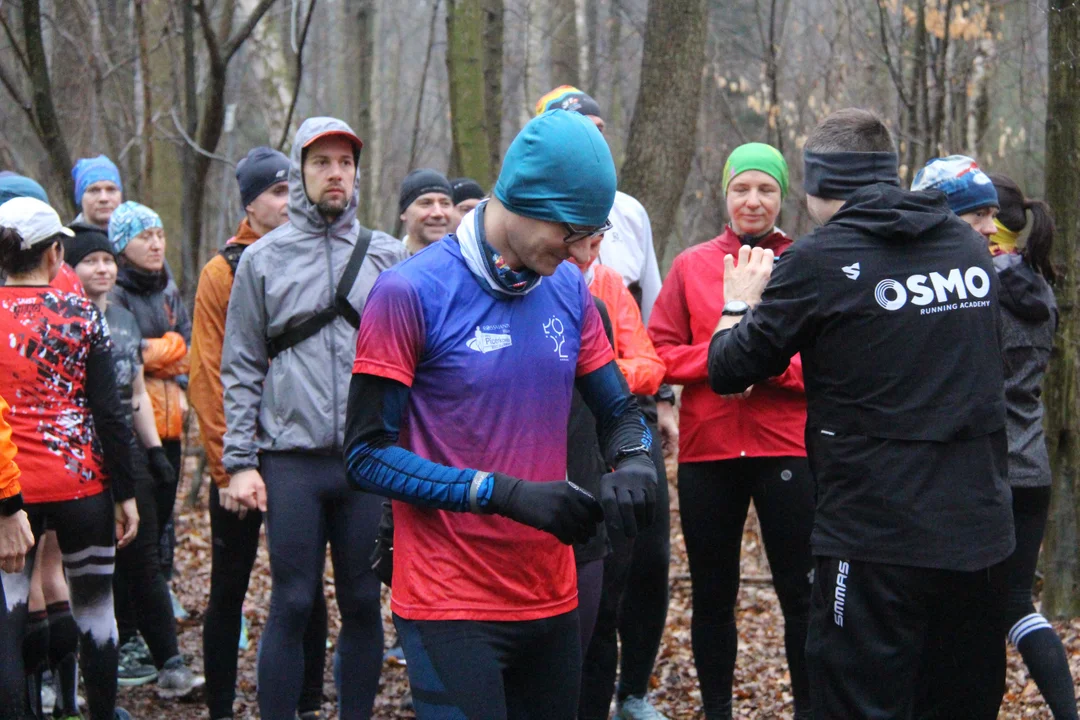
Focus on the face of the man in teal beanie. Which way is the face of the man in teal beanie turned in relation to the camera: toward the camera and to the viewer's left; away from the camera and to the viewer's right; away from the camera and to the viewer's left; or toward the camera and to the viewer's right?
toward the camera and to the viewer's right

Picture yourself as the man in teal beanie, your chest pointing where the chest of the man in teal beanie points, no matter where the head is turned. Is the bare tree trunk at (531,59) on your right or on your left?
on your left

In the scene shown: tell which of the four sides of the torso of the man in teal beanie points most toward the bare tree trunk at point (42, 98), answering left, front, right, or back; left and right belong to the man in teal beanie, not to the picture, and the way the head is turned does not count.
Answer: back

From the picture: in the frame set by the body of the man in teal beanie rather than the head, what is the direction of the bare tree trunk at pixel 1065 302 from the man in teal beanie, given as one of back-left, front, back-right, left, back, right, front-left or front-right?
left

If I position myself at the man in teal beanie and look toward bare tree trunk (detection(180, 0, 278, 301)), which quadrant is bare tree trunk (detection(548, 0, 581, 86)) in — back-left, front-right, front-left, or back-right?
front-right

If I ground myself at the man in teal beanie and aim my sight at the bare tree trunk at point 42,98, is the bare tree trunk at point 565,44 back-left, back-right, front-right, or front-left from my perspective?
front-right

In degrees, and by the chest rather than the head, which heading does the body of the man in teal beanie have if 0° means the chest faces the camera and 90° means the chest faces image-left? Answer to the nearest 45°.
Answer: approximately 315°

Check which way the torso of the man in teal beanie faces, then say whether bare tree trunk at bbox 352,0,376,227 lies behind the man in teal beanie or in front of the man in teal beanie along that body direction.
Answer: behind

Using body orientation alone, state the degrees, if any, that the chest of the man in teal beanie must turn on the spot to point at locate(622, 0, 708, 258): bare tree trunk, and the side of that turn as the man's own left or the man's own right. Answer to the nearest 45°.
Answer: approximately 135° to the man's own left

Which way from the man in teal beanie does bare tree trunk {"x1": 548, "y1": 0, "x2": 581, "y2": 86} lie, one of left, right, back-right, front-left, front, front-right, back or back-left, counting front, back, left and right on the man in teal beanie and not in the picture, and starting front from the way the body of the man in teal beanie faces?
back-left
